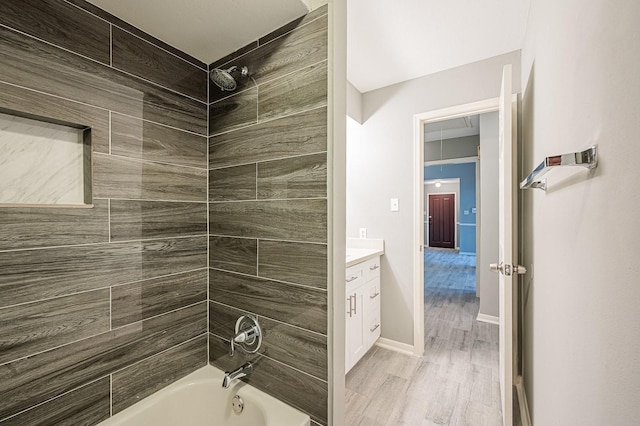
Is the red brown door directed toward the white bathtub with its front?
yes

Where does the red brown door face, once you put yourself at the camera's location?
facing the viewer

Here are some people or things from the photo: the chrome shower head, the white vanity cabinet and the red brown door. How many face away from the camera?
0

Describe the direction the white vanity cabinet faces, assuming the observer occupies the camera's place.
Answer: facing the viewer and to the right of the viewer

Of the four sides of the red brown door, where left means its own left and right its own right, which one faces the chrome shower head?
front

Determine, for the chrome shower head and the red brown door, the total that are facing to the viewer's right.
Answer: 0

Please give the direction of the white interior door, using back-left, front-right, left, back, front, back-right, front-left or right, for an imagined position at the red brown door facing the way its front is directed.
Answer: front

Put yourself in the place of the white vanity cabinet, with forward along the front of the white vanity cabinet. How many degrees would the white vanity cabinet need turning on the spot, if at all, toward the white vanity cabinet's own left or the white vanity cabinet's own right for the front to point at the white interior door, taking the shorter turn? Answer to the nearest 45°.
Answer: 0° — it already faces it

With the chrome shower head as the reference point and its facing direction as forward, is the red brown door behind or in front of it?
behind

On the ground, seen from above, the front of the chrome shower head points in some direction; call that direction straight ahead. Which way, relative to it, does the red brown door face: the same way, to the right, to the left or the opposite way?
the same way

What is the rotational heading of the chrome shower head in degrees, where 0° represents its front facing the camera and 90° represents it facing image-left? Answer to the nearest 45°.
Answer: approximately 45°

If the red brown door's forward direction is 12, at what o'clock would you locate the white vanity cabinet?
The white vanity cabinet is roughly at 12 o'clock from the red brown door.

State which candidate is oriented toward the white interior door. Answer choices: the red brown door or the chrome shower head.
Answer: the red brown door
